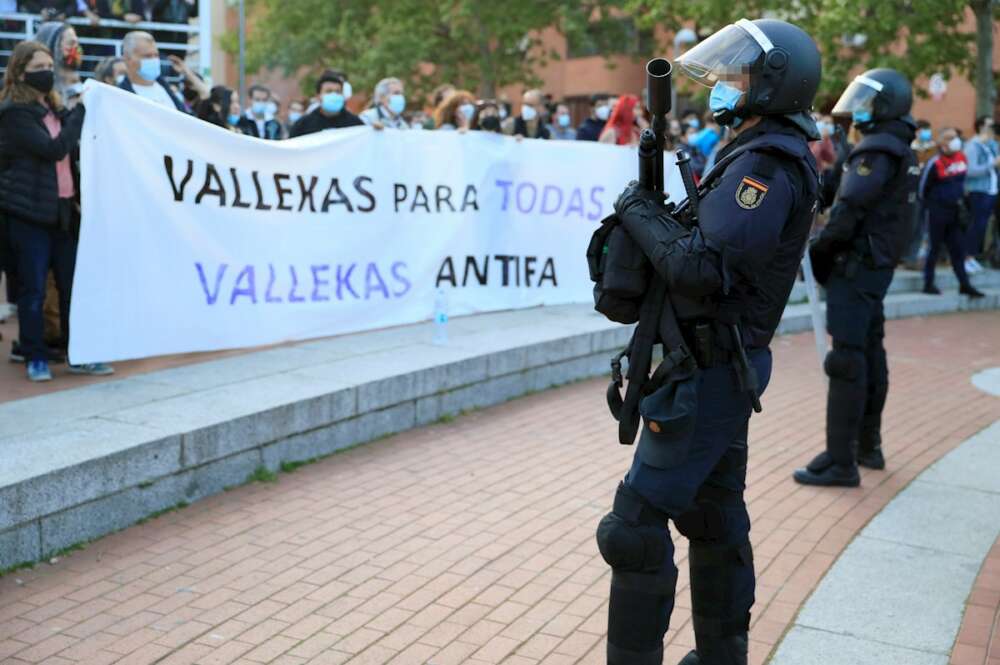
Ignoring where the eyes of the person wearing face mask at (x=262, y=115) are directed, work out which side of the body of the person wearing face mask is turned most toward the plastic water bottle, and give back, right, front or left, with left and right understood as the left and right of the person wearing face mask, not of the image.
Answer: front

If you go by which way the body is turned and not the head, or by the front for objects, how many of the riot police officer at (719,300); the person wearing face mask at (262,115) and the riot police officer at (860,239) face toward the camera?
1

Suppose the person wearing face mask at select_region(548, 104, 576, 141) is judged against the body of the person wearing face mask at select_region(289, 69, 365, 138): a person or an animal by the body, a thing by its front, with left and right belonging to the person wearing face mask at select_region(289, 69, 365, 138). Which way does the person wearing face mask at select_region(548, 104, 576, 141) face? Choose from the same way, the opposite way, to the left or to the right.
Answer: the same way

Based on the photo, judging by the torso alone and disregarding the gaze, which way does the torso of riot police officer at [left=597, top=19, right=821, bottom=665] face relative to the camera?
to the viewer's left

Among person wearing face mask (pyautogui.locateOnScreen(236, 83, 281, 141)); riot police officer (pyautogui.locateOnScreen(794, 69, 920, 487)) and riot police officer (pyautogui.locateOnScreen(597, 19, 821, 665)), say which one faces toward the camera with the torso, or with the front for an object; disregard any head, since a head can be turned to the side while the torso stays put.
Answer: the person wearing face mask

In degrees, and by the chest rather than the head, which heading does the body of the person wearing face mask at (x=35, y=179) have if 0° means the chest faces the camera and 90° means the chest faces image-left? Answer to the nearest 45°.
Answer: approximately 315°

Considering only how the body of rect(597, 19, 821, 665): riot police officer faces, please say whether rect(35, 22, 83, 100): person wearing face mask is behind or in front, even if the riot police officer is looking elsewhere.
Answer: in front

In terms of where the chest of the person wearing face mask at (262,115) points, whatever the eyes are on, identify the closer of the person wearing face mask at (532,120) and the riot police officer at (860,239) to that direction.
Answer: the riot police officer

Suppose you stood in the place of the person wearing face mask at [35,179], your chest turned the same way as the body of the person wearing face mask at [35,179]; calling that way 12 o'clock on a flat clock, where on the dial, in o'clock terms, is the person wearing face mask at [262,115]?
the person wearing face mask at [262,115] is roughly at 8 o'clock from the person wearing face mask at [35,179].

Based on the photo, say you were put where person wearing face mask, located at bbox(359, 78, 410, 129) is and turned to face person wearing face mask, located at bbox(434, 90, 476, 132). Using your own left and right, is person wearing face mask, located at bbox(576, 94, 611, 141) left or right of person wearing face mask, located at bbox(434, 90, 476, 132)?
left

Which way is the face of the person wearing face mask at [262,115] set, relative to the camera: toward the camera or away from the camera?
toward the camera

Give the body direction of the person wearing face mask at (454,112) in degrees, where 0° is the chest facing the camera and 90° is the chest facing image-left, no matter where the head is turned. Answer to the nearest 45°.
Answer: approximately 315°

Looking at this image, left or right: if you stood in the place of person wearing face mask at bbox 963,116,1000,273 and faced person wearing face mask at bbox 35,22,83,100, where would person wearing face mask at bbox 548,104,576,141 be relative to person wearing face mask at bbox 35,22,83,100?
right

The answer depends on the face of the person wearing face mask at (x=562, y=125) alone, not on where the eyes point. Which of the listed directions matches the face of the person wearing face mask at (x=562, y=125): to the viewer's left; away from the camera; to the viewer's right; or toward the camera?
toward the camera

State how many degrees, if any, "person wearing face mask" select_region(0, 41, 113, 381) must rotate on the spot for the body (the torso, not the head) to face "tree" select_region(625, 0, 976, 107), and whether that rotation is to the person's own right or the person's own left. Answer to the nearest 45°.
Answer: approximately 90° to the person's own left

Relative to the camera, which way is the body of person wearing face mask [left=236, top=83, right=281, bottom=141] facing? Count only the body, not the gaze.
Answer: toward the camera

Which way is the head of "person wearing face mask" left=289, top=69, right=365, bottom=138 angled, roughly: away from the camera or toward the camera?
toward the camera

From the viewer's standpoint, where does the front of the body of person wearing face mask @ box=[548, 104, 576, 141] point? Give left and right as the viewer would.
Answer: facing the viewer

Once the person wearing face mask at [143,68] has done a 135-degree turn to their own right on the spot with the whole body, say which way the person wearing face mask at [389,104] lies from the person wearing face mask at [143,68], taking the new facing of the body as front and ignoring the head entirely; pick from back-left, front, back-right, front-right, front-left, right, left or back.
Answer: back-right

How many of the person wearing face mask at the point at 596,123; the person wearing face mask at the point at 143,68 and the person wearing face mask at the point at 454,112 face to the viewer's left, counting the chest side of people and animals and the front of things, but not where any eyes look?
0
